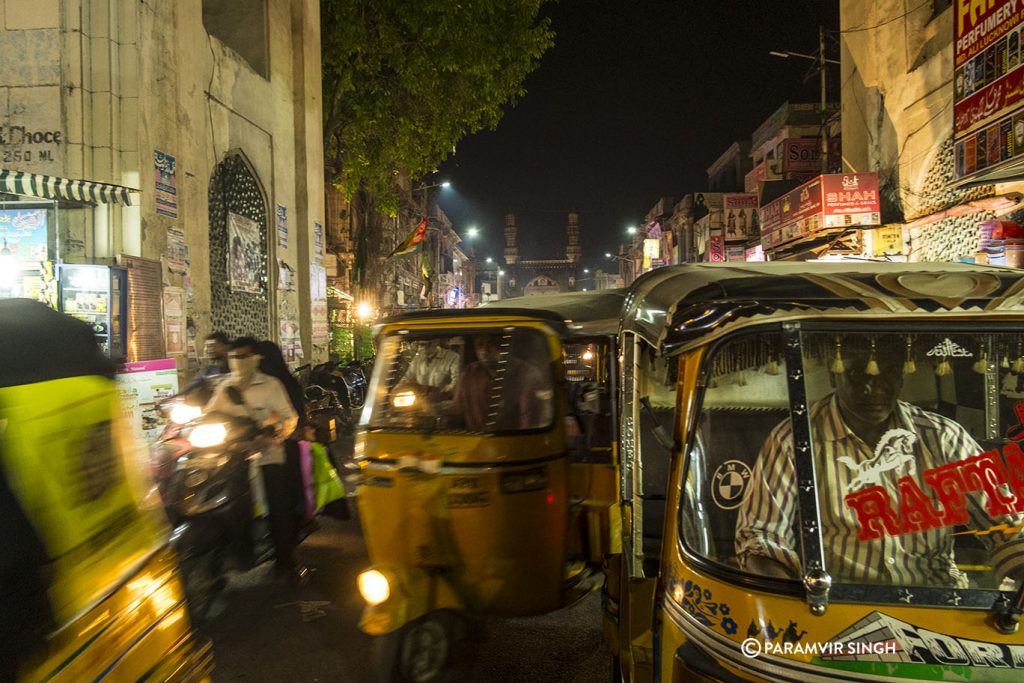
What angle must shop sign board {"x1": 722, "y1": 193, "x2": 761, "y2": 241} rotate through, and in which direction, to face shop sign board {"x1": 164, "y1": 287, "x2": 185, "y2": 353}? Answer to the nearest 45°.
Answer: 0° — it already faces it

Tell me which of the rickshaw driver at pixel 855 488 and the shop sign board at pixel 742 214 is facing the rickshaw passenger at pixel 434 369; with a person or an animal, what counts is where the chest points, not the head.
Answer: the shop sign board

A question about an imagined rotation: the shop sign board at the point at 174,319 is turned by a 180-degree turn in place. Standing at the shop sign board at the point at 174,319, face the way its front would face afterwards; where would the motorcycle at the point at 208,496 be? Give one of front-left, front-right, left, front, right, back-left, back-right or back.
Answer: back-left

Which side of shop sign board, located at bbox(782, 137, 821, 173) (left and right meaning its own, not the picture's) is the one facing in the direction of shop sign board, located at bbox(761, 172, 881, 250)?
front

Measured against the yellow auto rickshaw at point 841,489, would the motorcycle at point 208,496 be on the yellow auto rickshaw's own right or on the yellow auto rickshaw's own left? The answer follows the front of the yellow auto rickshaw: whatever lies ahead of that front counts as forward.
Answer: on the yellow auto rickshaw's own right

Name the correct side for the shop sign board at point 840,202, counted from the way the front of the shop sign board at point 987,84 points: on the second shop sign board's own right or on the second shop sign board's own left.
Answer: on the second shop sign board's own right

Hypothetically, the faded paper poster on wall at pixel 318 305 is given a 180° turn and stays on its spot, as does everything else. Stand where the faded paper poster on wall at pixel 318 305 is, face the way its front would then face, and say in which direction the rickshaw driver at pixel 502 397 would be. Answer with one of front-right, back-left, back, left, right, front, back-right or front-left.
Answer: back-left

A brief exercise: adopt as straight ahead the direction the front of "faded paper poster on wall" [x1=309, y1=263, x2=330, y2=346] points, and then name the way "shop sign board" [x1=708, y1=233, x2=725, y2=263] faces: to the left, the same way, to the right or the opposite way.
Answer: to the right
